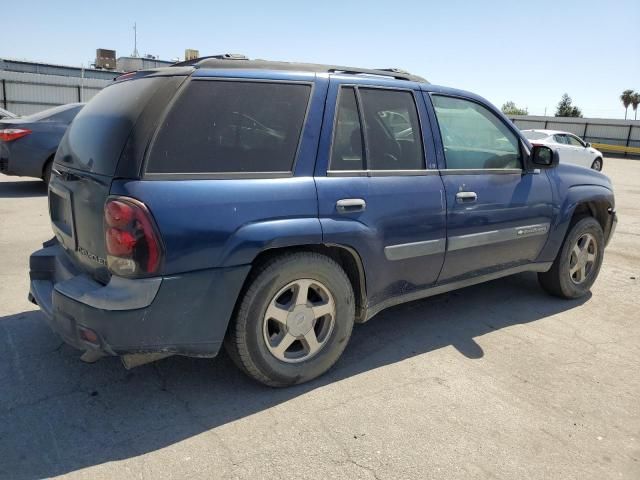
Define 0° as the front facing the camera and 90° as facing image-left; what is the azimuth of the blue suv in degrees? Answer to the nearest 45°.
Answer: approximately 225°

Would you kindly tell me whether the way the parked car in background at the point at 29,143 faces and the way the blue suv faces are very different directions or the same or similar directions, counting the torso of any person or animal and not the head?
same or similar directions

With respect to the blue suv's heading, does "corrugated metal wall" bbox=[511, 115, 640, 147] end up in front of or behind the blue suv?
in front

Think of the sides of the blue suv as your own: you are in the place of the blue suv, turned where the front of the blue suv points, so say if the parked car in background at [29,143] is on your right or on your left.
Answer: on your left

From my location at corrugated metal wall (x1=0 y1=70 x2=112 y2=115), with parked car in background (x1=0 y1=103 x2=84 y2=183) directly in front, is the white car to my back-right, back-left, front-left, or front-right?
front-left

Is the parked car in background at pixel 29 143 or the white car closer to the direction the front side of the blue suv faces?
the white car

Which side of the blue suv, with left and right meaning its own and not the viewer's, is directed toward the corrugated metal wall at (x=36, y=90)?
left

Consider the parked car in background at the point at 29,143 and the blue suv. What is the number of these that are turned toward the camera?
0

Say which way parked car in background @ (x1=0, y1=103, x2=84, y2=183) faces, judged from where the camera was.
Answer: facing away from the viewer and to the right of the viewer

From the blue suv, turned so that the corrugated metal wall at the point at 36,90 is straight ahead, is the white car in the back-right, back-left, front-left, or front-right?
front-right

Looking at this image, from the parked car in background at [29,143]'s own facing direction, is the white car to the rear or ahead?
ahead
